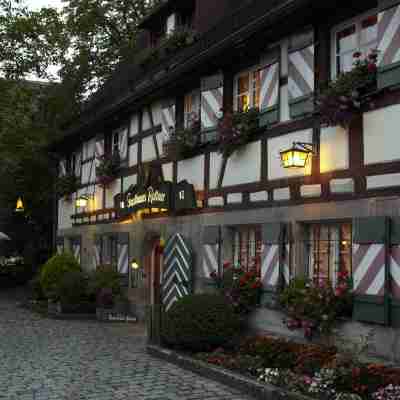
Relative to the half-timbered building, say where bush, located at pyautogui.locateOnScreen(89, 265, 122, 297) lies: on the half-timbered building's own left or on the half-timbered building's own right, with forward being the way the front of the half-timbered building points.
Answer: on the half-timbered building's own right

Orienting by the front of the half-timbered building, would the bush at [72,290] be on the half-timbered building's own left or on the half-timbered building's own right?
on the half-timbered building's own right

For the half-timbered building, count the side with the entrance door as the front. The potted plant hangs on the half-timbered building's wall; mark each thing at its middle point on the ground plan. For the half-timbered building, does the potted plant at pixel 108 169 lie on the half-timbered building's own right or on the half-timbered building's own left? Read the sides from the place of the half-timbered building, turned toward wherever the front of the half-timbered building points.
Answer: on the half-timbered building's own right

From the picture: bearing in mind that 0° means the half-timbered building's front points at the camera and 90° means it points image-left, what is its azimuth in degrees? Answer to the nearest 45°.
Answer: approximately 45°

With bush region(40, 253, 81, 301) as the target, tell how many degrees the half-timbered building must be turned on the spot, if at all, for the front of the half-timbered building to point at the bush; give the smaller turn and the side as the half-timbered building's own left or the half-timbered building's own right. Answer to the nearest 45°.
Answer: approximately 90° to the half-timbered building's own right

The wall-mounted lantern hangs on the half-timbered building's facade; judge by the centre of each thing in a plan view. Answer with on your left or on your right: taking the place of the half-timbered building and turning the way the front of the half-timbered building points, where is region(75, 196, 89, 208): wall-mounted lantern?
on your right
